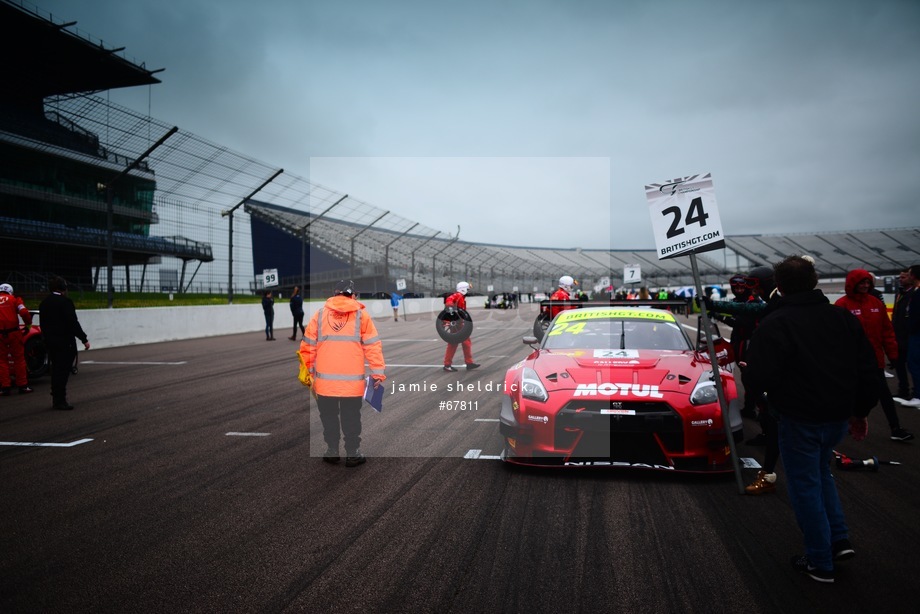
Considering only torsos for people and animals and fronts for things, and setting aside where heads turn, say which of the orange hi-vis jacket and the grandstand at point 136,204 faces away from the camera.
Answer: the orange hi-vis jacket

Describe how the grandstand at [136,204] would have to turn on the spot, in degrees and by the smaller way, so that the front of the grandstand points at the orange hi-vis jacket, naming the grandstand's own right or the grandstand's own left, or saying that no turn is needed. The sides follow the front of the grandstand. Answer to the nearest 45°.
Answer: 0° — it already faces them

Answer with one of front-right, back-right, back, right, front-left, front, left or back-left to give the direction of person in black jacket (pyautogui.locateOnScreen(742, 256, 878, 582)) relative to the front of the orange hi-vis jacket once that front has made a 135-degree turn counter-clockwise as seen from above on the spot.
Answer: left

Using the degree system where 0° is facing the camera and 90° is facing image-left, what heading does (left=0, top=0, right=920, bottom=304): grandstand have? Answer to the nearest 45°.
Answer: approximately 315°

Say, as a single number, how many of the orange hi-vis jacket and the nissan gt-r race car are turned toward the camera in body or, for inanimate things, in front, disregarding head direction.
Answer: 1

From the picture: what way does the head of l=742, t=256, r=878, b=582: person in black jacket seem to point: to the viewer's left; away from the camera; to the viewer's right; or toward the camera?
away from the camera

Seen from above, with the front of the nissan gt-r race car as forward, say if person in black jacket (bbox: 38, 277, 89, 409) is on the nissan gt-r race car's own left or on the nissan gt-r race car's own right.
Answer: on the nissan gt-r race car's own right

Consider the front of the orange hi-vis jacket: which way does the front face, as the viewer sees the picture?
away from the camera

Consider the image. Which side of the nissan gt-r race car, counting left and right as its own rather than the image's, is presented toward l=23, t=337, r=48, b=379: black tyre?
right

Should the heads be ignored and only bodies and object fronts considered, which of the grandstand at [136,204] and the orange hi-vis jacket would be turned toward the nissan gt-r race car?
the grandstand

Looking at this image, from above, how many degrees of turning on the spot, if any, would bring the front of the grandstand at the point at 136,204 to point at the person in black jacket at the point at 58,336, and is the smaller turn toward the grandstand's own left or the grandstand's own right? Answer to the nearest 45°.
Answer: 0° — it already faces them

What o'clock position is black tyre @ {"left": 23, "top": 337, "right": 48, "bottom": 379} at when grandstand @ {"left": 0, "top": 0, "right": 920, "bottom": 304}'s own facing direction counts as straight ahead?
The black tyre is roughly at 1 o'clock from the grandstand.
